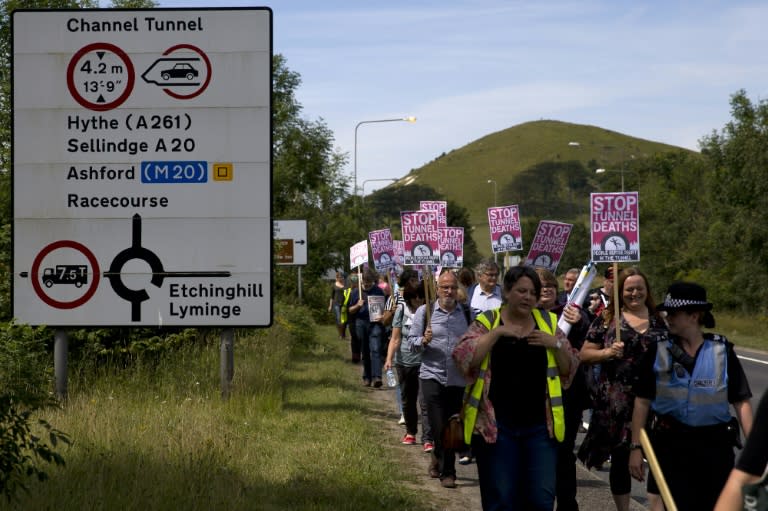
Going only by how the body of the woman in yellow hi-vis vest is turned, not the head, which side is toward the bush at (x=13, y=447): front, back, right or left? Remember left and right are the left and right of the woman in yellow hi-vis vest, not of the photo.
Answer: right

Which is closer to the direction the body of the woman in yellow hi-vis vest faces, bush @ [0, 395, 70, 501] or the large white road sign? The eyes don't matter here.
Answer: the bush

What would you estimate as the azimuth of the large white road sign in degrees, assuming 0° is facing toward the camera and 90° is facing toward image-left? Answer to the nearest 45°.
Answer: approximately 0°

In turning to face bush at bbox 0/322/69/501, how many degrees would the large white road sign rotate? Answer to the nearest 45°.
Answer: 0° — it already faces it

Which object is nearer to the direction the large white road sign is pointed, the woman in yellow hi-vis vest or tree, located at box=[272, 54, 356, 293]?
the woman in yellow hi-vis vest

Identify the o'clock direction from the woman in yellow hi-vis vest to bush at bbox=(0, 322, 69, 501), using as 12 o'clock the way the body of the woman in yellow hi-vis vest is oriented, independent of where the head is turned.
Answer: The bush is roughly at 3 o'clock from the woman in yellow hi-vis vest.

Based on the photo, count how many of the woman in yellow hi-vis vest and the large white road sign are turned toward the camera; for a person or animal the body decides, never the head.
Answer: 2

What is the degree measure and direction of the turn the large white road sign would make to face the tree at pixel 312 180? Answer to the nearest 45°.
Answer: approximately 180°

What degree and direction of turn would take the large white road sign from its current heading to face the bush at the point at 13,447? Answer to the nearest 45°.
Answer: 0° — it already faces it

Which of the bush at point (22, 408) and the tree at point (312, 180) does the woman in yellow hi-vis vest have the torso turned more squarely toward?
the bush
